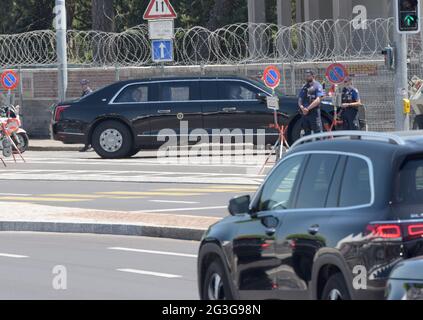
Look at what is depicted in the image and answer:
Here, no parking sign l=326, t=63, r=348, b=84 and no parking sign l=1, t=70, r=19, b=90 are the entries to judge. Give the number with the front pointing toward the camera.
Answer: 2

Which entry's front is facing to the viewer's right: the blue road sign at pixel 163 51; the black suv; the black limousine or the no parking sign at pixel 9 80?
the black limousine

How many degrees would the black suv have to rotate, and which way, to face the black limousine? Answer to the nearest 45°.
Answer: approximately 45° to its right

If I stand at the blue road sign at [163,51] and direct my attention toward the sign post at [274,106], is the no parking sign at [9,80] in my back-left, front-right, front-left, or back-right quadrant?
back-right

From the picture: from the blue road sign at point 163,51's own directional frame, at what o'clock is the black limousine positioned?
The black limousine is roughly at 12 o'clock from the blue road sign.

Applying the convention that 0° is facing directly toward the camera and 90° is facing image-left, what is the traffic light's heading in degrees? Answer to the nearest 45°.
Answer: approximately 0°
